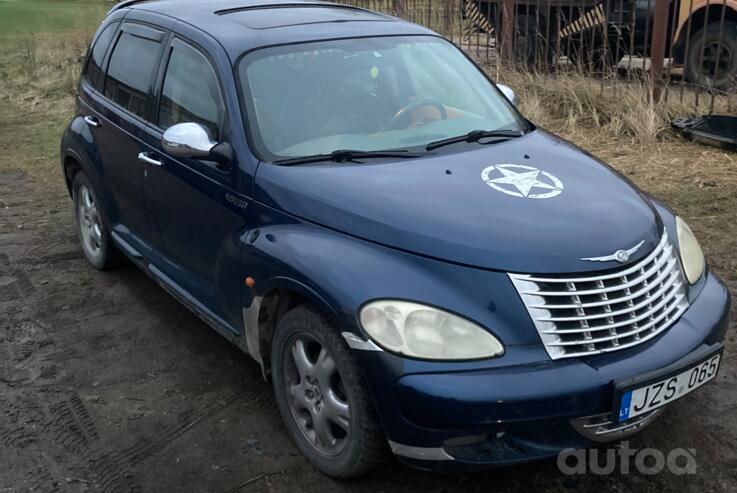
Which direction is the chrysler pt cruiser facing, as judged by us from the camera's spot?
facing the viewer and to the right of the viewer
